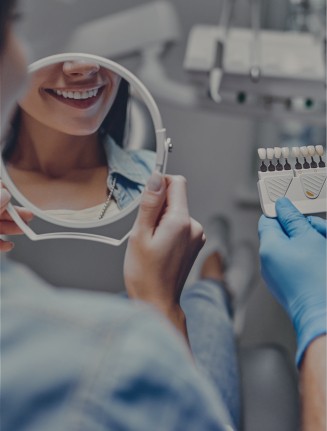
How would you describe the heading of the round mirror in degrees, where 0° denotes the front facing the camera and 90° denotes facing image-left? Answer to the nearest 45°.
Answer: approximately 0°

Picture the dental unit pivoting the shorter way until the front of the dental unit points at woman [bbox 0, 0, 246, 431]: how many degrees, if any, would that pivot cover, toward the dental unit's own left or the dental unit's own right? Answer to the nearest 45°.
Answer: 0° — it already faces them

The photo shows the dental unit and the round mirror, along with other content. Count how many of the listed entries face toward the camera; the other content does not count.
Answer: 2

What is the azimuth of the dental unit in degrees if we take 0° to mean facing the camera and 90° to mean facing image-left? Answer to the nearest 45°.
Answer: approximately 0°
